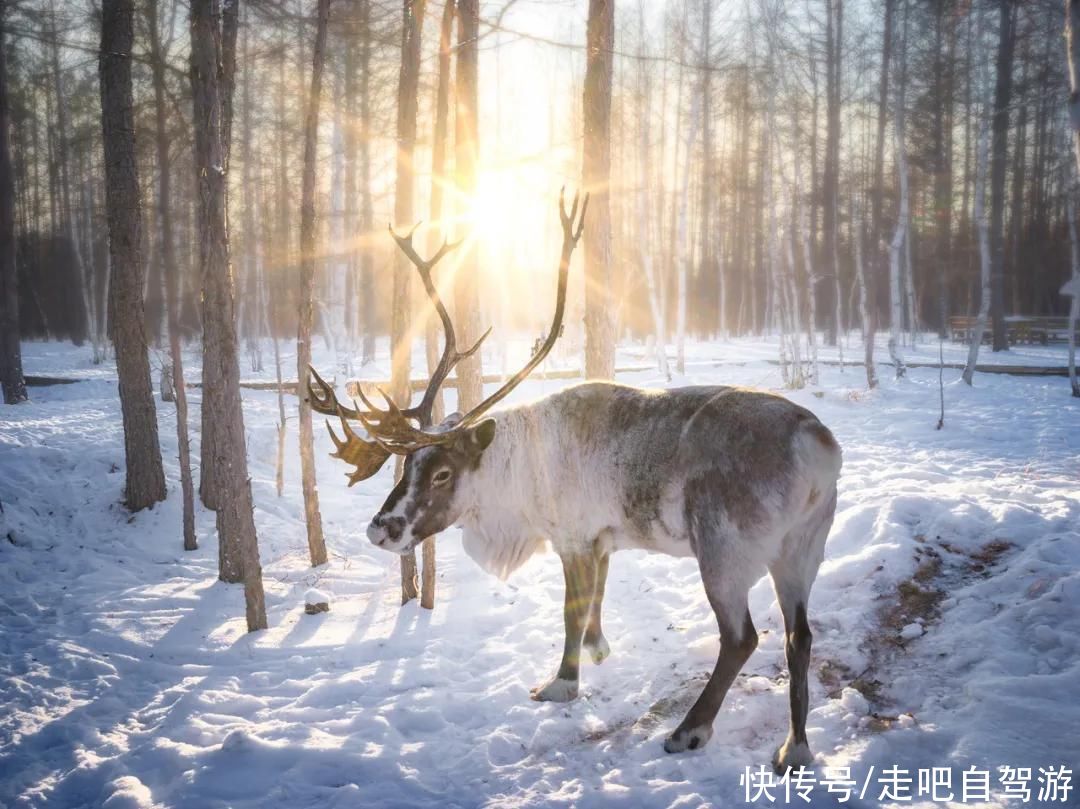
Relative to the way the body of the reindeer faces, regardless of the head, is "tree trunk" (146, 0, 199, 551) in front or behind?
in front

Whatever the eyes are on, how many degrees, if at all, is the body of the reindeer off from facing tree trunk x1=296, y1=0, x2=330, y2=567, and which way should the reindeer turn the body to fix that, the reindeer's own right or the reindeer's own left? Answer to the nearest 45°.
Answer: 0° — it already faces it

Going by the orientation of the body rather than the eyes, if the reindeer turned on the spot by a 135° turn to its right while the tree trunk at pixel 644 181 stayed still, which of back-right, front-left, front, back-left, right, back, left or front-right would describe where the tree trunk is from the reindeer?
left

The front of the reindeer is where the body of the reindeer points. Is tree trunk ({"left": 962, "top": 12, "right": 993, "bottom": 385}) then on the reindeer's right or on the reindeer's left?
on the reindeer's right

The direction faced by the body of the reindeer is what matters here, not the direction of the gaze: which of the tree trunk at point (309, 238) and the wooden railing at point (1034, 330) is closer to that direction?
the tree trunk

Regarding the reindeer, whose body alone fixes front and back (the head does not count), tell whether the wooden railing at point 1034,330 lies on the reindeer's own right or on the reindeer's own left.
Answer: on the reindeer's own right

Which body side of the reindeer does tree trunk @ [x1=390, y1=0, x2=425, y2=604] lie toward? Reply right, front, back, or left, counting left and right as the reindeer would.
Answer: front

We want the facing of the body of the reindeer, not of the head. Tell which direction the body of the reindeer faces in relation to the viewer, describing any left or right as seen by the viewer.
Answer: facing away from the viewer and to the left of the viewer

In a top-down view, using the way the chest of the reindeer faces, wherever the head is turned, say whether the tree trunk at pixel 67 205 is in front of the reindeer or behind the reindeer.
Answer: in front
